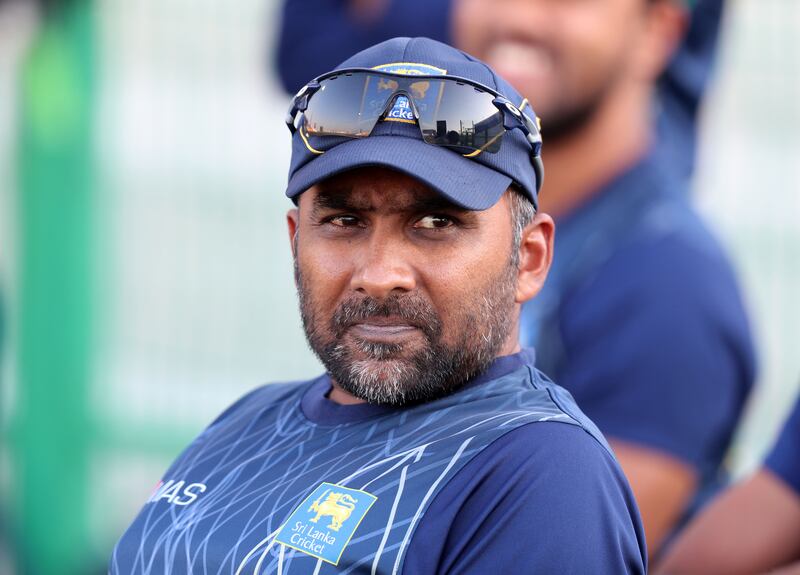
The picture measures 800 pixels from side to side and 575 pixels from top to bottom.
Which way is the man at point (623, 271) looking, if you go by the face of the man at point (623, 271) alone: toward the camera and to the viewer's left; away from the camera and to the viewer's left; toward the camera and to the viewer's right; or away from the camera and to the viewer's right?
toward the camera and to the viewer's left

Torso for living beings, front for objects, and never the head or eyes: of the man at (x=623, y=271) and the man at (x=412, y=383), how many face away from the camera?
0

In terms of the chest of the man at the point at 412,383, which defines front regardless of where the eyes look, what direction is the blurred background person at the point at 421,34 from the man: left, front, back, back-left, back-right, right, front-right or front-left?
back-right

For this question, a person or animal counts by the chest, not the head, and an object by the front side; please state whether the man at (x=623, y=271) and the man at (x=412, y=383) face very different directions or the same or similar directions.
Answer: same or similar directions
